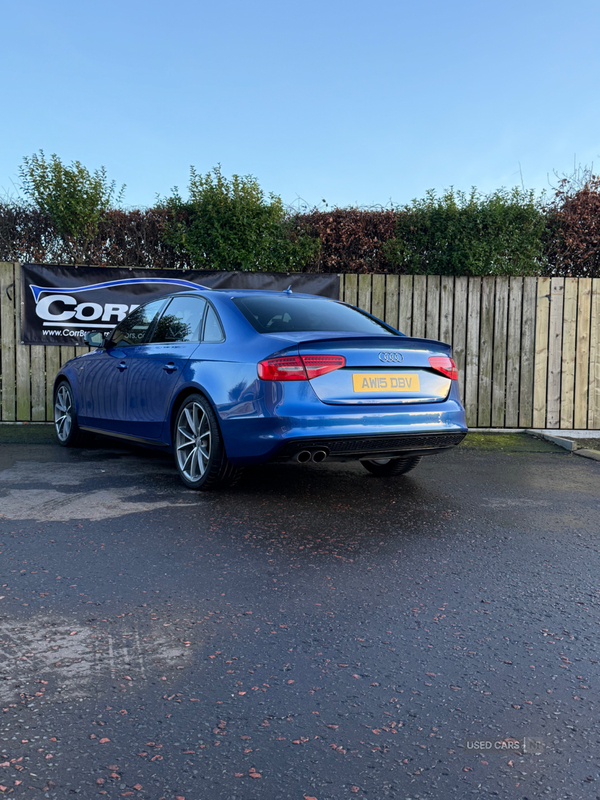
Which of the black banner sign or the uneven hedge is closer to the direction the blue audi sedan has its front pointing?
the black banner sign

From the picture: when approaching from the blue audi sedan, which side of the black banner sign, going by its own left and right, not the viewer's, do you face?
front

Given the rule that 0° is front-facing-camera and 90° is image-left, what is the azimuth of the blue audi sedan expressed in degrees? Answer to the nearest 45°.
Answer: approximately 135°

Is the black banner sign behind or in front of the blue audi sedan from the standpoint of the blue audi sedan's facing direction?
in front

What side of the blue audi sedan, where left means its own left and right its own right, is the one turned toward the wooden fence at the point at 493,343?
right

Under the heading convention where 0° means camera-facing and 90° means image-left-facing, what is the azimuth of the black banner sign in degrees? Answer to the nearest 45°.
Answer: approximately 0°

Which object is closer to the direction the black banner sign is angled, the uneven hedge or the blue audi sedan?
the blue audi sedan
